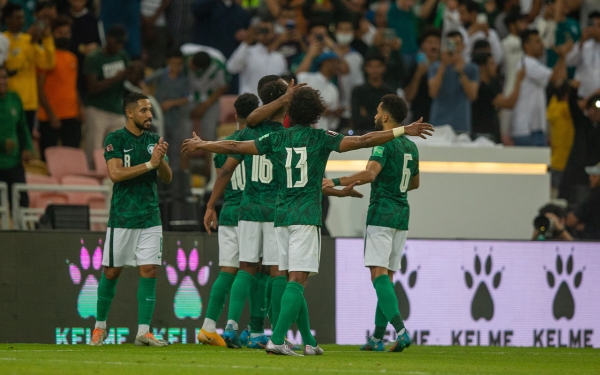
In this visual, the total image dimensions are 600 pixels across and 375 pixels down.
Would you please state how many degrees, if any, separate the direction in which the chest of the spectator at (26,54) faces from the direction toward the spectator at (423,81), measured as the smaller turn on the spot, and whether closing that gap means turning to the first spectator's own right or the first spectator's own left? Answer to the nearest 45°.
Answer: approximately 45° to the first spectator's own left

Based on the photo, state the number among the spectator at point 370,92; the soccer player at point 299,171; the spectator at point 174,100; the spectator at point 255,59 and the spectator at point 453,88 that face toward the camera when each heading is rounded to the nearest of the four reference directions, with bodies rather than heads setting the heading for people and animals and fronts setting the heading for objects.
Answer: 4

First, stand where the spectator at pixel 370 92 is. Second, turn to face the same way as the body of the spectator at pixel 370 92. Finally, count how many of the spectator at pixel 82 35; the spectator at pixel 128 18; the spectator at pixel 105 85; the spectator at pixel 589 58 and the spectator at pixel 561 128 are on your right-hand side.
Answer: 3

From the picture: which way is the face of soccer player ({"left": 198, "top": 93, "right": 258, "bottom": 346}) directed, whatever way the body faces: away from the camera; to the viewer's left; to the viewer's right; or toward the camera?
away from the camera

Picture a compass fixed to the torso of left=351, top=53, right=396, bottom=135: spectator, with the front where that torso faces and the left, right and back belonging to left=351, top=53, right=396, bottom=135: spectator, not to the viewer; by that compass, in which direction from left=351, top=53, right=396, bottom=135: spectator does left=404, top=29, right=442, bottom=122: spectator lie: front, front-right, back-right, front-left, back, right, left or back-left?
back-left

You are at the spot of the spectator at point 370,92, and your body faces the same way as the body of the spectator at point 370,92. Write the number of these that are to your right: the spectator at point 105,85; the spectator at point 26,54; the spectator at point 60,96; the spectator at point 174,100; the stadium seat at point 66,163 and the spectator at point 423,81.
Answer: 5

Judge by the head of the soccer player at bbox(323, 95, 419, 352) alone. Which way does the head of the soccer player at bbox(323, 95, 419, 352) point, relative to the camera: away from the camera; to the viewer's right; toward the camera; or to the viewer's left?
to the viewer's left

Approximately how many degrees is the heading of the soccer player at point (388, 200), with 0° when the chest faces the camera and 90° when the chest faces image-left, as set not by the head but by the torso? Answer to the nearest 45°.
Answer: approximately 135°

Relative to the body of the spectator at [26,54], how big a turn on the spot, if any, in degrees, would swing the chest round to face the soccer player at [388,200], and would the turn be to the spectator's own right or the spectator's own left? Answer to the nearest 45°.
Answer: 0° — they already face them

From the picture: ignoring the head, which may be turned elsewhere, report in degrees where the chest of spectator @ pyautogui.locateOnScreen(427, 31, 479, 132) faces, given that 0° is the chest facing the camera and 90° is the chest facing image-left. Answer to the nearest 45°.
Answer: approximately 0°
